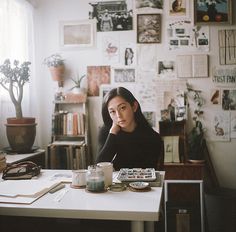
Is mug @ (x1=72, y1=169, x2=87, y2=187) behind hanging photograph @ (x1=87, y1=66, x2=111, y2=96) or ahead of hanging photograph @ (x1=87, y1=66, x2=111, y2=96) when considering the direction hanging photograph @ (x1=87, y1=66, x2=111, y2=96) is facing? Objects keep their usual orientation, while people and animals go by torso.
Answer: ahead

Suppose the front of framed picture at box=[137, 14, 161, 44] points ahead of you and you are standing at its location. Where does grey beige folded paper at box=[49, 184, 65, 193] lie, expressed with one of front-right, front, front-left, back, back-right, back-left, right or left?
front

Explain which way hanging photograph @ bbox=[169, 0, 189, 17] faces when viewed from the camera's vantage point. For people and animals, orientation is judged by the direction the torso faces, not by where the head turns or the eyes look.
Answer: facing the viewer

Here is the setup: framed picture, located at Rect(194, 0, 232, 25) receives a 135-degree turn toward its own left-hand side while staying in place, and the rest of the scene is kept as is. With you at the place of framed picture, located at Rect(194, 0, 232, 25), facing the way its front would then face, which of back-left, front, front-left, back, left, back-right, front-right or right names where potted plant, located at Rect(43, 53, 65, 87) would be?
back-left

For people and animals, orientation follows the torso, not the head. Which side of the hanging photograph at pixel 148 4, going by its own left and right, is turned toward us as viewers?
front

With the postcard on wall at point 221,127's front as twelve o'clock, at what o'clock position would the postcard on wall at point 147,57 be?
the postcard on wall at point 147,57 is roughly at 3 o'clock from the postcard on wall at point 221,127.

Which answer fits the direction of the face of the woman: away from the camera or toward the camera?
toward the camera

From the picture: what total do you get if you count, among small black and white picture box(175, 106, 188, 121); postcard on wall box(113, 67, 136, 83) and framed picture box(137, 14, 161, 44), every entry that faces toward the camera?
3

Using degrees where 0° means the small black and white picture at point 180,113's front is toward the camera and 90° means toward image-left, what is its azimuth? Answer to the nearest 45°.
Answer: approximately 0°

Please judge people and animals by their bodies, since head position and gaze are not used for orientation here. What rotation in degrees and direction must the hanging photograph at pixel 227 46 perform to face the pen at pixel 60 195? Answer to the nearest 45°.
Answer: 0° — it already faces it

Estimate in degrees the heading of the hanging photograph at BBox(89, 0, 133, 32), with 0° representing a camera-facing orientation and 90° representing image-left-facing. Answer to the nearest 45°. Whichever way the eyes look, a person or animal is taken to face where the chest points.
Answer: approximately 0°

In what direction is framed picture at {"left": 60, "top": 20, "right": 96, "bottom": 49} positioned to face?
toward the camera

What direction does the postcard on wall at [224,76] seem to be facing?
toward the camera

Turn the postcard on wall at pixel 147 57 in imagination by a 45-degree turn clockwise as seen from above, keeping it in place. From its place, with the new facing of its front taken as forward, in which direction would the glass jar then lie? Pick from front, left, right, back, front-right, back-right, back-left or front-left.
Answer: front-left

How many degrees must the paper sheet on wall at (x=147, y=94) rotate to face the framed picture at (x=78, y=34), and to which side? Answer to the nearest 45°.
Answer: approximately 90° to its right

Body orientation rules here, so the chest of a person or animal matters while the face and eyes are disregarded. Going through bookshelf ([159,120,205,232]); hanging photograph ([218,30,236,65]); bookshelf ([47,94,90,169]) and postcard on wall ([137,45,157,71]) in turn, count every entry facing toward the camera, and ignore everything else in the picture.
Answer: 4

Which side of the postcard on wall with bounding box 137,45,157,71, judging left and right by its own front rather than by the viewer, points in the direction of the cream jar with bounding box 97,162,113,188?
front
